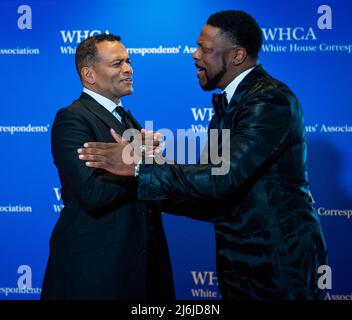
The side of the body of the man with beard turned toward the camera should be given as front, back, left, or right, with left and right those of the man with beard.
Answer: left

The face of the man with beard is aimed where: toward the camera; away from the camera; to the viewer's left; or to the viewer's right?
to the viewer's left
